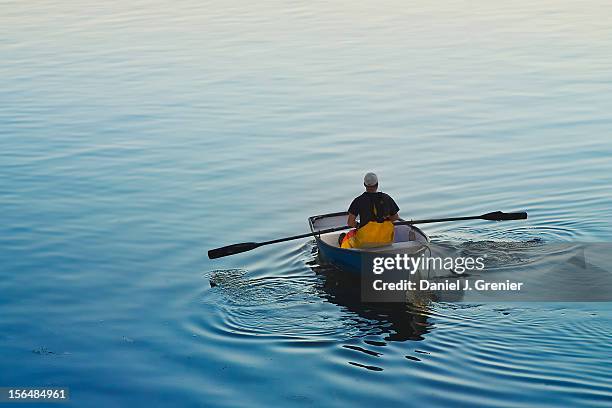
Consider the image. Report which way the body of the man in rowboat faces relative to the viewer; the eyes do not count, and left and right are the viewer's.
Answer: facing away from the viewer and to the left of the viewer
